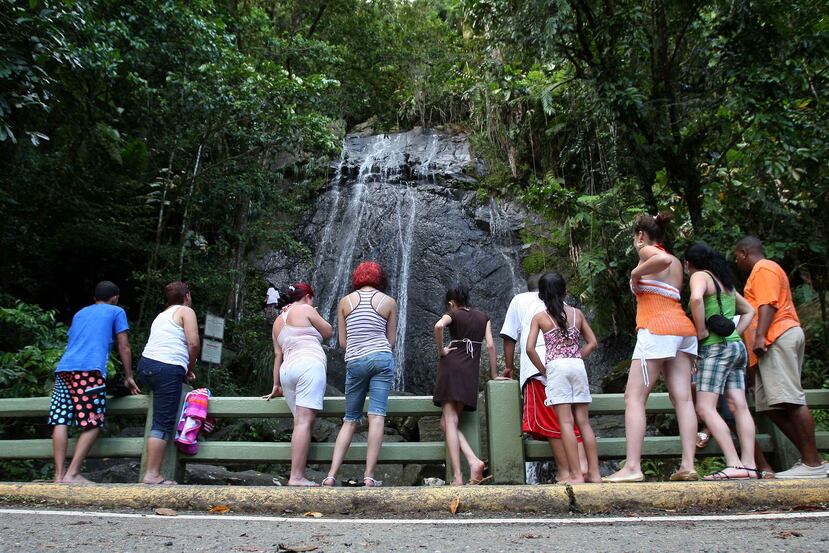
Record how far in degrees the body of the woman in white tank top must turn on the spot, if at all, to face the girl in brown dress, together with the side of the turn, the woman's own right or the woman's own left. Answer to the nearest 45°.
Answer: approximately 90° to the woman's own right

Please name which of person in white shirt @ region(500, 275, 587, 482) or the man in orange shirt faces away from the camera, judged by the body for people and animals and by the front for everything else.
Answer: the person in white shirt

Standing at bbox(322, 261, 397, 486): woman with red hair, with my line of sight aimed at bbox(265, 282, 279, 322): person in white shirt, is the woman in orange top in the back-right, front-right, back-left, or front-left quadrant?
back-right

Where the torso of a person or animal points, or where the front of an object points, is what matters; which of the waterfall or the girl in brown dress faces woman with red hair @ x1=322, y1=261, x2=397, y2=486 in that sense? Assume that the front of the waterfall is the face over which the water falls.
the waterfall

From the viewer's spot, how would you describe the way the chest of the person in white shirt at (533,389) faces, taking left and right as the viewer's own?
facing away from the viewer

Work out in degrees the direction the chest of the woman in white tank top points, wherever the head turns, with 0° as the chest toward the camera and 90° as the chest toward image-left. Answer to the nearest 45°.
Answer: approximately 225°

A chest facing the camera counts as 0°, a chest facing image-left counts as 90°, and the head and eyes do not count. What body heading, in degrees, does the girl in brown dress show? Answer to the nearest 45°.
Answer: approximately 180°

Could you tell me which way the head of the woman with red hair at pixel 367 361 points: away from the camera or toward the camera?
away from the camera

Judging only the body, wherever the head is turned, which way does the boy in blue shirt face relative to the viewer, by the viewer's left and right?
facing away from the viewer and to the right of the viewer

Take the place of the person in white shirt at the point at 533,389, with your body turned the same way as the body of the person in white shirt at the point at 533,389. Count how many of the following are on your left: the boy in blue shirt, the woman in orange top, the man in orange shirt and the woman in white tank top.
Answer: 2

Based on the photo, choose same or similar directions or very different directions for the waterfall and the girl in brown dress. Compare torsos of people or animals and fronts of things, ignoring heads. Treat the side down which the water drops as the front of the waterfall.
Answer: very different directions

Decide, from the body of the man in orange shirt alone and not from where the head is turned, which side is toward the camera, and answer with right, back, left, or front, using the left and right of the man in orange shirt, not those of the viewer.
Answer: left

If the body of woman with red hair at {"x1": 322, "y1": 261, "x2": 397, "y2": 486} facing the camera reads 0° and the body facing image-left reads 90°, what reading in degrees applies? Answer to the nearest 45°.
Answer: approximately 180°

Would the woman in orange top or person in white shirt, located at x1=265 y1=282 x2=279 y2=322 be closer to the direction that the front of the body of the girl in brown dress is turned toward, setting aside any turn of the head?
the person in white shirt
